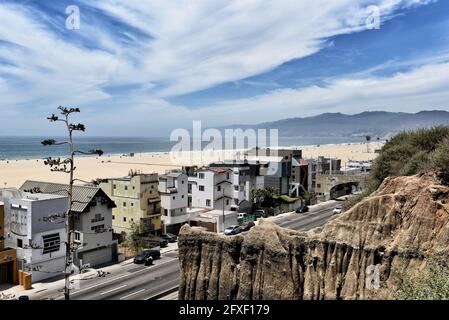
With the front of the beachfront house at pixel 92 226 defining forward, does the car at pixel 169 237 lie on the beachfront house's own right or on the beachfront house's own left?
on the beachfront house's own left

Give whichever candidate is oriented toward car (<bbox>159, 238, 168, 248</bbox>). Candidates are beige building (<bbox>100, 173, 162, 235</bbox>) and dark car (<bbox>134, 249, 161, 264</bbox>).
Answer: the beige building

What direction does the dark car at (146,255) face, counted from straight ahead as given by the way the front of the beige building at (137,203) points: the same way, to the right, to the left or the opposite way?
to the right

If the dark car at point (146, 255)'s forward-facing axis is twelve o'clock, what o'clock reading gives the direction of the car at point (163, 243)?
The car is roughly at 5 o'clock from the dark car.

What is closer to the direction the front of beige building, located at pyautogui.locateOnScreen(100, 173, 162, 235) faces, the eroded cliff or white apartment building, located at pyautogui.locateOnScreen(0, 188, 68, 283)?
the eroded cliff

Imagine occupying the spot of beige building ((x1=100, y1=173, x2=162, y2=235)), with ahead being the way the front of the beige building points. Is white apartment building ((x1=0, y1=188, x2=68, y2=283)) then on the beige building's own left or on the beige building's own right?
on the beige building's own right

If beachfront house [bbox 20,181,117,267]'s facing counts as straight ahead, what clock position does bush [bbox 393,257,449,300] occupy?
The bush is roughly at 1 o'clock from the beachfront house.
